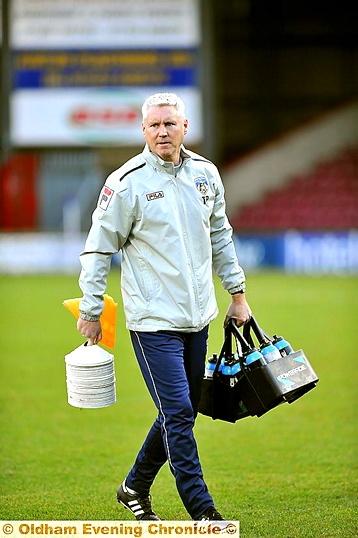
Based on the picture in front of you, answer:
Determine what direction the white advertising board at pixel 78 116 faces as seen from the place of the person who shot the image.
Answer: facing the viewer

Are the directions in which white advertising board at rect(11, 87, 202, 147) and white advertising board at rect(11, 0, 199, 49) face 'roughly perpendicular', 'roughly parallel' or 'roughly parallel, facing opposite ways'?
roughly parallel

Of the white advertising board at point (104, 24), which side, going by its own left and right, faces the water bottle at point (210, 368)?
front

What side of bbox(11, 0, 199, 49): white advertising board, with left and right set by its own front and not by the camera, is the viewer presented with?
front

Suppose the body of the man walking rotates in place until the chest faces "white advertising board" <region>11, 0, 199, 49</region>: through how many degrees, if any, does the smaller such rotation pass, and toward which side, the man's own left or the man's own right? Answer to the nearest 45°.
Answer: approximately 135° to the man's own left

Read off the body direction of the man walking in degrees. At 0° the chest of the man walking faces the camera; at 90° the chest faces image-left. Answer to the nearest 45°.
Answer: approximately 315°

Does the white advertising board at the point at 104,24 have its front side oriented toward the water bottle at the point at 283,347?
yes

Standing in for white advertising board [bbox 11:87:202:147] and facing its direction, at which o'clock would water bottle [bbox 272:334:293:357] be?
The water bottle is roughly at 12 o'clock from the white advertising board.

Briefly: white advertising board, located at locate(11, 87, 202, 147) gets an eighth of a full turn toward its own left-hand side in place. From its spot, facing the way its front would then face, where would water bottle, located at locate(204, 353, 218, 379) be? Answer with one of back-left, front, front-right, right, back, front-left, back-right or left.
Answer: front-right

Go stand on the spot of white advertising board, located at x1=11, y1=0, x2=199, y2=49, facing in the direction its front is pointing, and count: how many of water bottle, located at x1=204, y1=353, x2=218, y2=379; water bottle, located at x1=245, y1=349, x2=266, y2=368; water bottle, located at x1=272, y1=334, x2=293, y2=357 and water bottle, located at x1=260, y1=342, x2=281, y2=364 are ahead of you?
4

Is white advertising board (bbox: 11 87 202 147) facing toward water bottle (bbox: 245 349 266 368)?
yes

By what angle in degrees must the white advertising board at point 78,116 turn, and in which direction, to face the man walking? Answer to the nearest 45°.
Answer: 0° — it already faces them

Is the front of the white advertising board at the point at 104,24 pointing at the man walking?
yes
